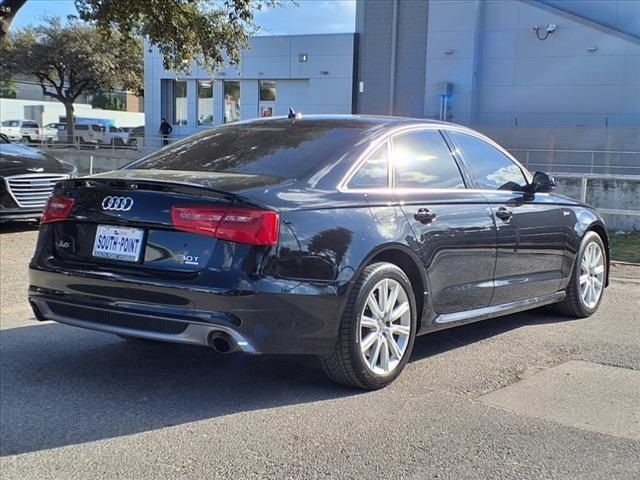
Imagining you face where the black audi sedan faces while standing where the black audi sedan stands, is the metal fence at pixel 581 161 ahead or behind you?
ahead

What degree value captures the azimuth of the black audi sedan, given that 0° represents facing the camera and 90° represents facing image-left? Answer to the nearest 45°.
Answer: approximately 225°

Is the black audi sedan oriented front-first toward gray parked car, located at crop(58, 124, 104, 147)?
no

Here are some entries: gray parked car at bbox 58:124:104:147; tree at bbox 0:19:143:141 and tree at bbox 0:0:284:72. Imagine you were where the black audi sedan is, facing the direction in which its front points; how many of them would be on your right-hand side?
0

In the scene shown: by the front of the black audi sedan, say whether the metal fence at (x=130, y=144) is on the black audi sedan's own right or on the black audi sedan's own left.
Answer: on the black audi sedan's own left

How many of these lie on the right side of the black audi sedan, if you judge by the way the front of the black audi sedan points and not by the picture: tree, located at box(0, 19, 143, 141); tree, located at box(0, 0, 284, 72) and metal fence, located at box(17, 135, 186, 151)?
0

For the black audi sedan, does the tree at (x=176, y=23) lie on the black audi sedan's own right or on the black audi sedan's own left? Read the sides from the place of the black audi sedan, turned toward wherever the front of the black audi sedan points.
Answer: on the black audi sedan's own left

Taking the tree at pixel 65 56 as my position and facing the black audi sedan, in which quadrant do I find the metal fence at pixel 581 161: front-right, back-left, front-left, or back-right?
front-left

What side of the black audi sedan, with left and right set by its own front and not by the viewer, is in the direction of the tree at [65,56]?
left

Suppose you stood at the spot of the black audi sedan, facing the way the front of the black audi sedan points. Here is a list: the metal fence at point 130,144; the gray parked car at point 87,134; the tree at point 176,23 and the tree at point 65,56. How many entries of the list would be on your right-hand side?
0

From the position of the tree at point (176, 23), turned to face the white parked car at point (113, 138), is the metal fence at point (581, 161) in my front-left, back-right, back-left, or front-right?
front-right

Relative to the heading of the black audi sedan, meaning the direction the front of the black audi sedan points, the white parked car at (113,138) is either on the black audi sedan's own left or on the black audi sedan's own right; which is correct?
on the black audi sedan's own left

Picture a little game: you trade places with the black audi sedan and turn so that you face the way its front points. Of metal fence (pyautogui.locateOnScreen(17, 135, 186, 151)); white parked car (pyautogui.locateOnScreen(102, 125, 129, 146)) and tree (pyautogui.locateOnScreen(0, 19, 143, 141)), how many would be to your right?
0
